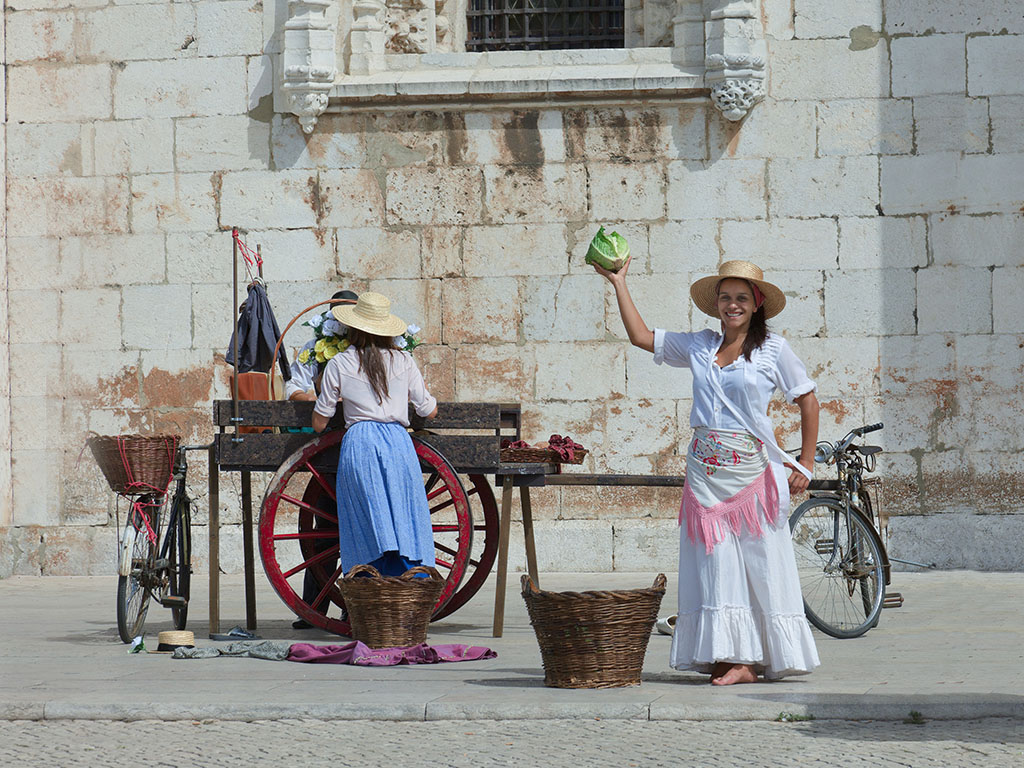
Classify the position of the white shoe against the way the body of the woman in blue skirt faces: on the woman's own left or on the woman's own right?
on the woman's own right

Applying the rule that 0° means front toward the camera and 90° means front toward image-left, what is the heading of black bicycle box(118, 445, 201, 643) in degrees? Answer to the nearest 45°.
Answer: approximately 225°

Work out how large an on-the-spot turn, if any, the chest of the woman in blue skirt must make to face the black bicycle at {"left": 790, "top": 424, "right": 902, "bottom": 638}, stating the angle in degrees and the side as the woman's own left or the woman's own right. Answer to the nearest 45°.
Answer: approximately 90° to the woman's own right

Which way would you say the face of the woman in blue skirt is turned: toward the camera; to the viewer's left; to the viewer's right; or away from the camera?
away from the camera

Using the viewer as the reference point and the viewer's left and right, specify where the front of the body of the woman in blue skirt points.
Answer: facing away from the viewer

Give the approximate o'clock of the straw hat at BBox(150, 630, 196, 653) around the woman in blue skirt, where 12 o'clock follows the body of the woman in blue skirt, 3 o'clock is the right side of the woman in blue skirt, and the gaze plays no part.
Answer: The straw hat is roughly at 9 o'clock from the woman in blue skirt.

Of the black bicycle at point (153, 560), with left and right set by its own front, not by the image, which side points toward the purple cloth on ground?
right

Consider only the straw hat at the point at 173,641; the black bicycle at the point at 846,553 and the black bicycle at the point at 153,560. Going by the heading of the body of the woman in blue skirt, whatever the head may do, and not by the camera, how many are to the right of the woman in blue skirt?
1

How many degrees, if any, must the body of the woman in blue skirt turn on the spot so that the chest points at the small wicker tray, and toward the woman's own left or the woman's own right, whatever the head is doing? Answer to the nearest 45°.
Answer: approximately 45° to the woman's own right

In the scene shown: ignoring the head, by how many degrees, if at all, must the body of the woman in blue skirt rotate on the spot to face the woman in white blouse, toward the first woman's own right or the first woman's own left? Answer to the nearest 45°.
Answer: approximately 135° to the first woman's own right

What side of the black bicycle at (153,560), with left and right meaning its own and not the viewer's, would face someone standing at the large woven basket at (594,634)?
right
